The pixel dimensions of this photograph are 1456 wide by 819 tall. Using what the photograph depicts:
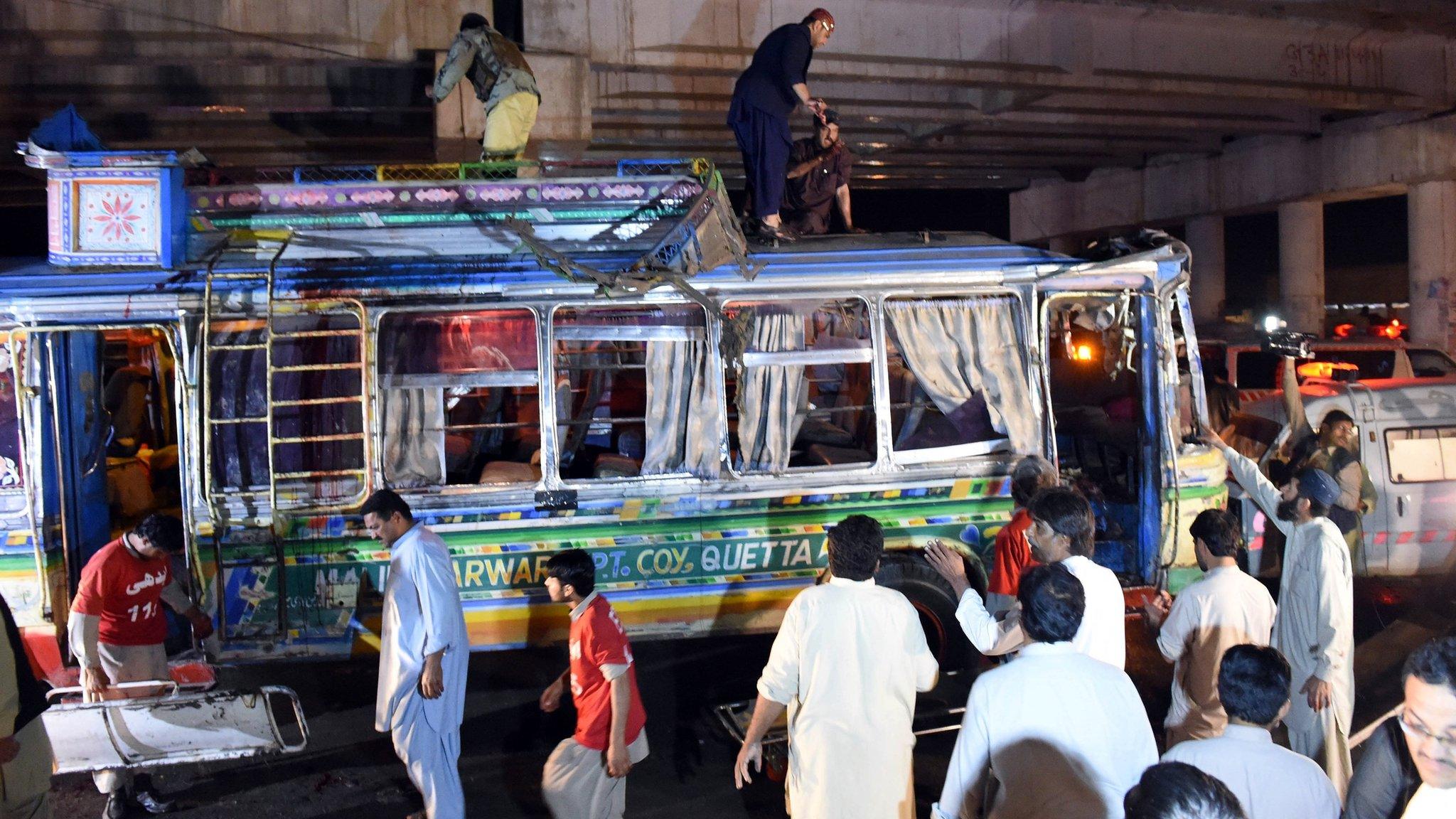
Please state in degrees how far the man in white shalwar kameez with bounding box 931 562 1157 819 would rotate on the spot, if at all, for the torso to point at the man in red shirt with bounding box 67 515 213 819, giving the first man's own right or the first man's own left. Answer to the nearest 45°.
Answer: approximately 90° to the first man's own left

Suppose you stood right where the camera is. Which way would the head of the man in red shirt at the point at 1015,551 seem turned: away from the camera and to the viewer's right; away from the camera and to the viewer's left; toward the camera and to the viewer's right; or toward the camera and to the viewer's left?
away from the camera and to the viewer's right

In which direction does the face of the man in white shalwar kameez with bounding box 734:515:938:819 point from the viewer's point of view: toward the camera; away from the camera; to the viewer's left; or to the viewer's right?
away from the camera

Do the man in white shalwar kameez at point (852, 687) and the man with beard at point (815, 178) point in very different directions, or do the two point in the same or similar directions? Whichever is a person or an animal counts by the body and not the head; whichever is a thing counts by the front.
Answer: very different directions

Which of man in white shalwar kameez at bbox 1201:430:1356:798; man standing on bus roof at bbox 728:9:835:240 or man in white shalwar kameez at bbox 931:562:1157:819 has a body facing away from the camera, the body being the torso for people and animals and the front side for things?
man in white shalwar kameez at bbox 931:562:1157:819

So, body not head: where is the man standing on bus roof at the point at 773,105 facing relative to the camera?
to the viewer's right

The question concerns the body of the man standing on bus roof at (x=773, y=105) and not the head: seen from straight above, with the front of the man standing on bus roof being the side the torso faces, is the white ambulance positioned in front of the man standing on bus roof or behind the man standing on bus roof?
in front

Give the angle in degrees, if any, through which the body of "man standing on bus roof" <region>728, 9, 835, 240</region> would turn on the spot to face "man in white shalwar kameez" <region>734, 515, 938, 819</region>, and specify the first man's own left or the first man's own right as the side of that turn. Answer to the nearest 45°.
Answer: approximately 90° to the first man's own right

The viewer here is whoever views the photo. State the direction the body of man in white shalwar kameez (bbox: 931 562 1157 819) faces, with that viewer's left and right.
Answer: facing away from the viewer

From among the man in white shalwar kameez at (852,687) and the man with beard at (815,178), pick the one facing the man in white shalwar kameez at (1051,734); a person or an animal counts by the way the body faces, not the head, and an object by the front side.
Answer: the man with beard

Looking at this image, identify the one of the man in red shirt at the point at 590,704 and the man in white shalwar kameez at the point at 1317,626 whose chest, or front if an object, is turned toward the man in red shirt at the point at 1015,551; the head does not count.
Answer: the man in white shalwar kameez

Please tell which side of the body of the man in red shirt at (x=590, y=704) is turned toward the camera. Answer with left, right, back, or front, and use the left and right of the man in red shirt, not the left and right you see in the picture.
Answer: left
